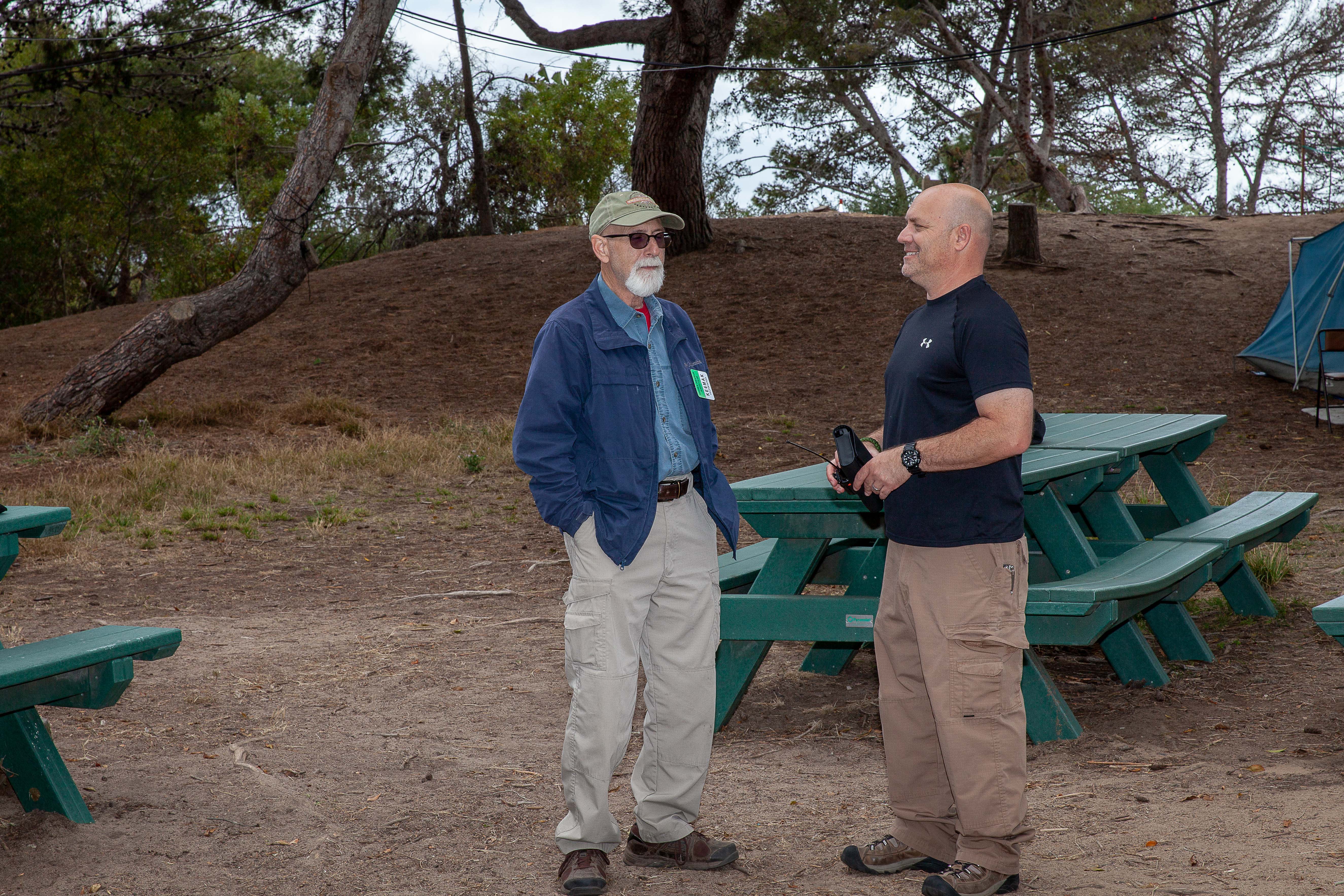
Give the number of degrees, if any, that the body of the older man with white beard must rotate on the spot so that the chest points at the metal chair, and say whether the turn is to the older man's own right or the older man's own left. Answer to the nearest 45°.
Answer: approximately 90° to the older man's own left

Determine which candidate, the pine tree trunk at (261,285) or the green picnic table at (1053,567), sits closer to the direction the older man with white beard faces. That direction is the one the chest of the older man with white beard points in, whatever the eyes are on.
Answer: the green picnic table

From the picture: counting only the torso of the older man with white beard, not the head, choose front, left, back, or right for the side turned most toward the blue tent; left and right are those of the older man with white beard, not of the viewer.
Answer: left

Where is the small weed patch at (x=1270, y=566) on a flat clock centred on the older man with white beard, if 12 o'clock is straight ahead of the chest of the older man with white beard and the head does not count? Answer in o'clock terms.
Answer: The small weed patch is roughly at 9 o'clock from the older man with white beard.

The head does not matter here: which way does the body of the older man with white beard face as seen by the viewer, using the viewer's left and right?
facing the viewer and to the right of the viewer

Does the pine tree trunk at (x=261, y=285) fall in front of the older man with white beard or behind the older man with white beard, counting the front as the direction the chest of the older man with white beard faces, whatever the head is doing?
behind

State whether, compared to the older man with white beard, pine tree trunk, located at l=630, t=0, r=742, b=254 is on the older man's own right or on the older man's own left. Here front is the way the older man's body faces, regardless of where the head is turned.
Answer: on the older man's own left

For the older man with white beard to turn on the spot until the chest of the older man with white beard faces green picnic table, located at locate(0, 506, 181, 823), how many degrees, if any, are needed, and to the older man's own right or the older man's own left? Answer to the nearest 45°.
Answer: approximately 135° to the older man's own right

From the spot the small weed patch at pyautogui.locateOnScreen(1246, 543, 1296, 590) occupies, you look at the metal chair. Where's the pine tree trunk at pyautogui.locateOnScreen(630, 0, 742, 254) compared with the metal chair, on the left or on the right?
left
